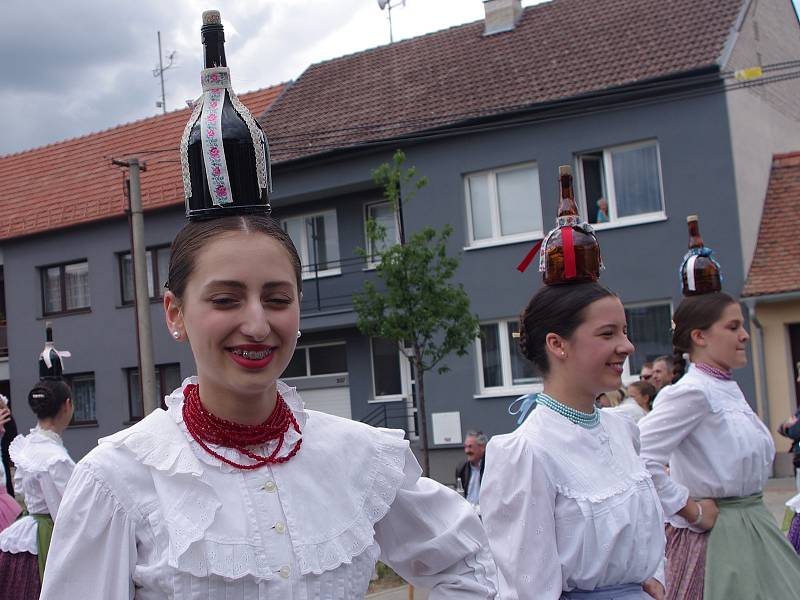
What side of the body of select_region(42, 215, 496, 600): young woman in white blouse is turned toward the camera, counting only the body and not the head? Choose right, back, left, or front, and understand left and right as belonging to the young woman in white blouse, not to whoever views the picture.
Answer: front

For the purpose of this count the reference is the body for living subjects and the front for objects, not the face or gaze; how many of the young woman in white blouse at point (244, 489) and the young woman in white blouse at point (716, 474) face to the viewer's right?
1

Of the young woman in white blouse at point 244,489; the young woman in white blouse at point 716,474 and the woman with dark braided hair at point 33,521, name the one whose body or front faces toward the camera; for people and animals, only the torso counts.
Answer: the young woman in white blouse at point 244,489

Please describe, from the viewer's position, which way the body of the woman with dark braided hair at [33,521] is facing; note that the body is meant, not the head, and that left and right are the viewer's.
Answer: facing away from the viewer and to the right of the viewer

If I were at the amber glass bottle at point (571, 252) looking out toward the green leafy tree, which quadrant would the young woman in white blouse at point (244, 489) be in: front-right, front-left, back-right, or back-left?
back-left

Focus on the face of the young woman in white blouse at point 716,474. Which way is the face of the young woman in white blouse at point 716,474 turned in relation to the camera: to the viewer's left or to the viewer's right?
to the viewer's right

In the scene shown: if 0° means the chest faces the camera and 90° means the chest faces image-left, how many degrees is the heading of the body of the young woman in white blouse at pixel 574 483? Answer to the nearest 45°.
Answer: approximately 315°

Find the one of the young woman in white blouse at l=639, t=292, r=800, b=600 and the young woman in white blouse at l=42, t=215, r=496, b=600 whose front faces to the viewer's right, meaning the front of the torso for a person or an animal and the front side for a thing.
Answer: the young woman in white blouse at l=639, t=292, r=800, b=600

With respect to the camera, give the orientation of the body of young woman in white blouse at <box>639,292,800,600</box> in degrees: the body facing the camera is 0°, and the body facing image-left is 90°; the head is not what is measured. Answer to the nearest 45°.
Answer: approximately 270°

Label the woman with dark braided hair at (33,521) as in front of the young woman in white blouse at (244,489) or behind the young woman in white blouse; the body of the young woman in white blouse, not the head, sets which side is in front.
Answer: behind
